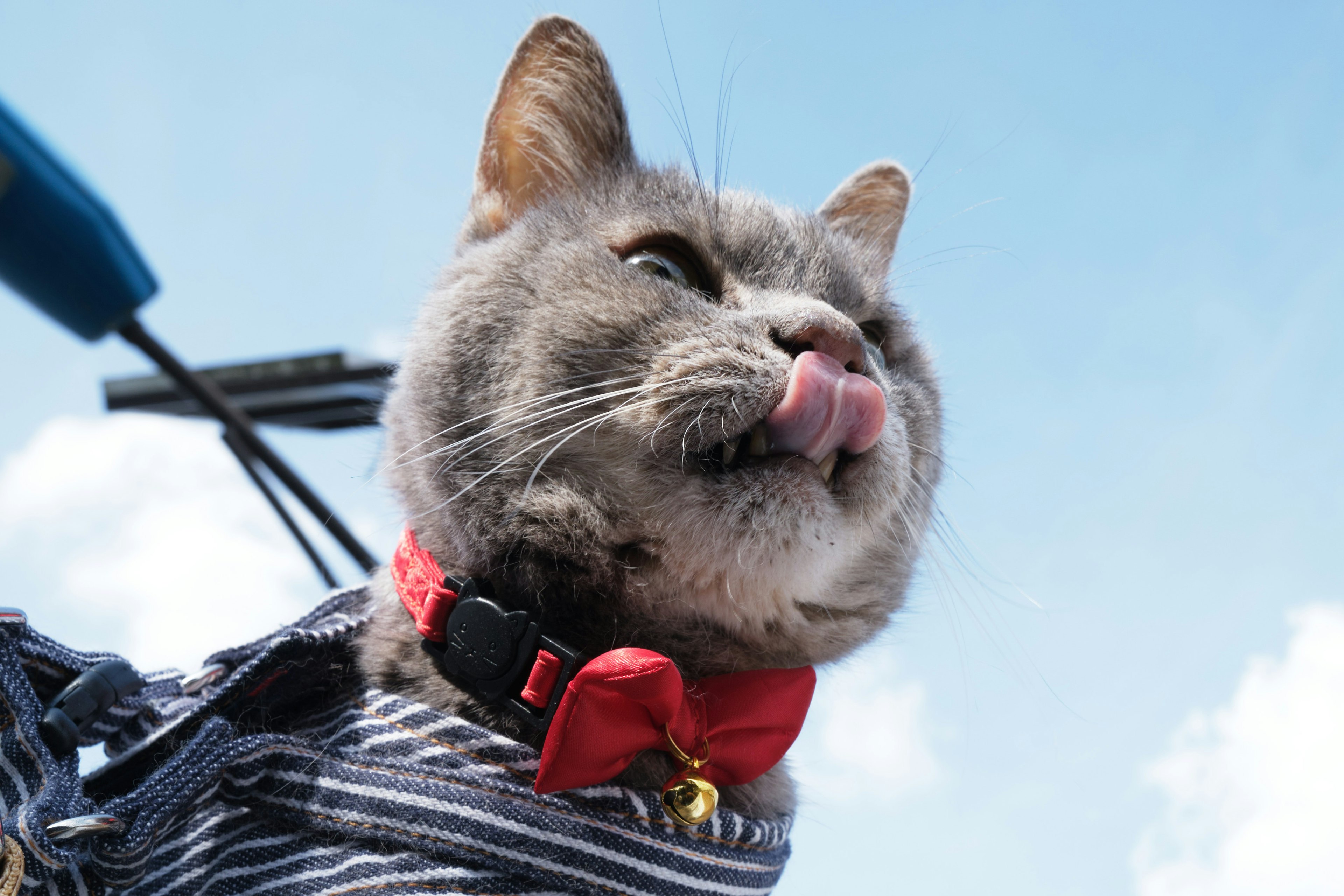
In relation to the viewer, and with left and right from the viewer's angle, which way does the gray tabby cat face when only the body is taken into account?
facing the viewer and to the right of the viewer

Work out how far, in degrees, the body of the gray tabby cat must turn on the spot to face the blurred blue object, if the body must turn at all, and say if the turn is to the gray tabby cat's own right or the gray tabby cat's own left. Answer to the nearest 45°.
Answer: approximately 135° to the gray tabby cat's own right

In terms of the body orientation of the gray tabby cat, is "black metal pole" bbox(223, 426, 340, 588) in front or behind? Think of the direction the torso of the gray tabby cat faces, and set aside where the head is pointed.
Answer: behind
